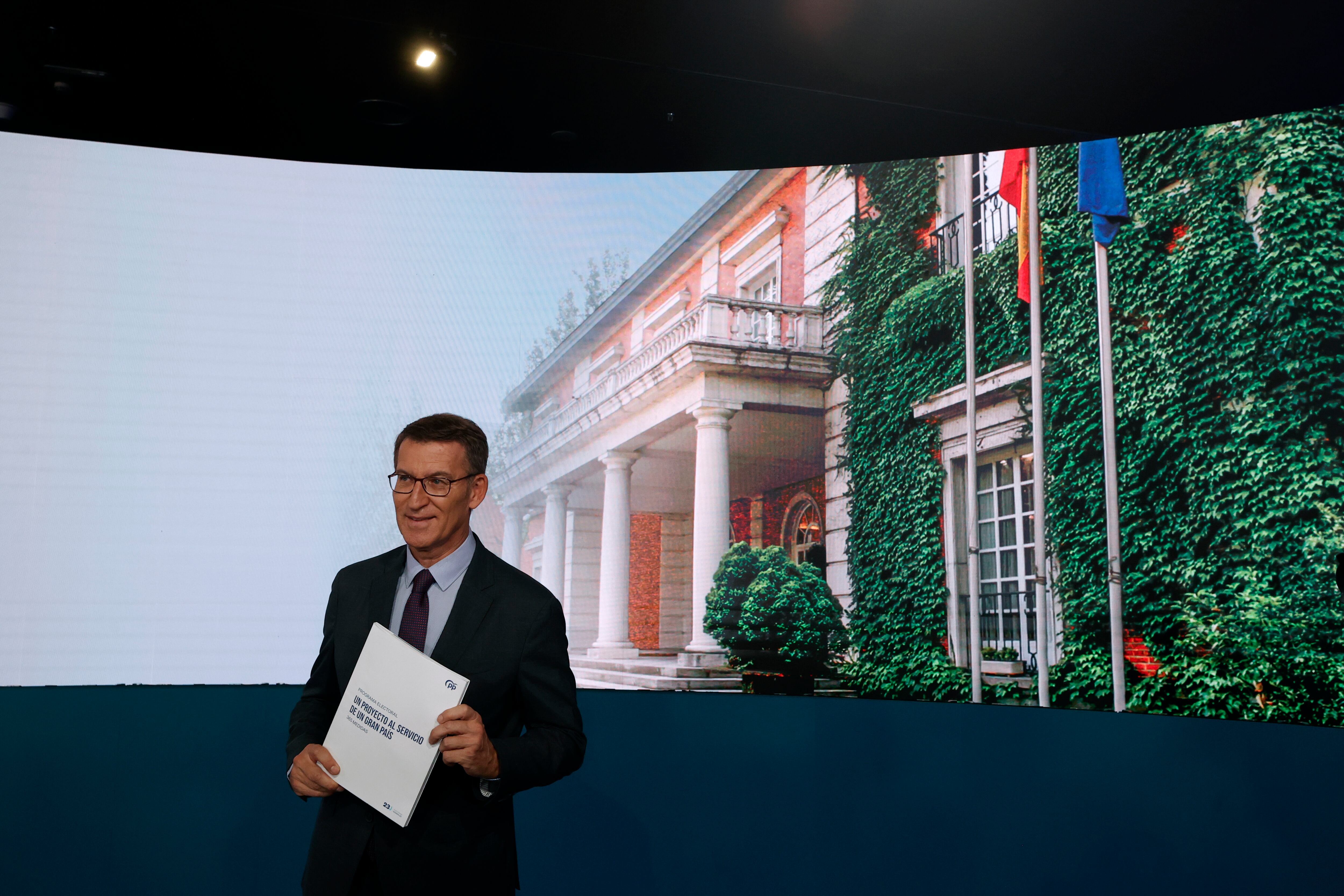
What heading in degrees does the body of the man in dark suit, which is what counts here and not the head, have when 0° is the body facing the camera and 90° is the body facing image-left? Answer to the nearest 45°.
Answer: approximately 45°
